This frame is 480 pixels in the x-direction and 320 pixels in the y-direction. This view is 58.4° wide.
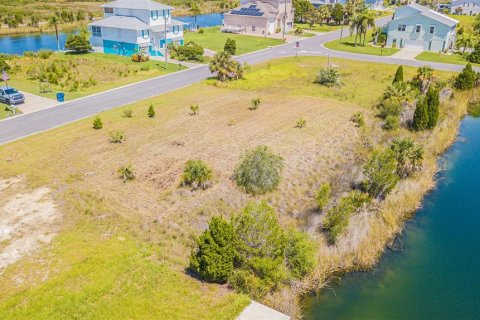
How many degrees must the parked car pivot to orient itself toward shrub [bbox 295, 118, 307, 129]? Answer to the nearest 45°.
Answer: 0° — it already faces it

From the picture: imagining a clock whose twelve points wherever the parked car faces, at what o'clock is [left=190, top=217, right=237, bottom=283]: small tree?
The small tree is roughly at 1 o'clock from the parked car.

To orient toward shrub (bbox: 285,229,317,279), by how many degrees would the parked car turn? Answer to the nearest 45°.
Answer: approximately 45° to its right

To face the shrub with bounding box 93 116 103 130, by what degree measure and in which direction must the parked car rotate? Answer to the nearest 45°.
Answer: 0° — it already faces it

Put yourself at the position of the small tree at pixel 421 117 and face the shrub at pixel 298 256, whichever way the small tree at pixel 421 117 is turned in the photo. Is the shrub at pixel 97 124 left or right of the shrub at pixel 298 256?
right

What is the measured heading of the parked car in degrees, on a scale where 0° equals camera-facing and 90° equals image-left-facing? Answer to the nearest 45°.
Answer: approximately 315°

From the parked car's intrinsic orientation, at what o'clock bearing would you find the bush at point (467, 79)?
The bush is roughly at 11 o'clock from the parked car.

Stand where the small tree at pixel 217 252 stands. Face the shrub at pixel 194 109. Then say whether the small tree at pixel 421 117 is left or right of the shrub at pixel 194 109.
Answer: right

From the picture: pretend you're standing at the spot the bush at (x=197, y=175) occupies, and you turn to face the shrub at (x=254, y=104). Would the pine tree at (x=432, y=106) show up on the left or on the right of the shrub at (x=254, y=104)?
right

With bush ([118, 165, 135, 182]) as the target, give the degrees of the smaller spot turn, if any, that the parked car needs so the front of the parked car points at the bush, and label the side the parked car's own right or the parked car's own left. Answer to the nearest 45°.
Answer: approximately 45° to the parked car's own right

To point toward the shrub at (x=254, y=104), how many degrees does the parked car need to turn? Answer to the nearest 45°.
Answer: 0° — it already faces it
